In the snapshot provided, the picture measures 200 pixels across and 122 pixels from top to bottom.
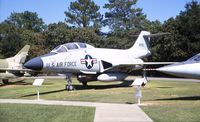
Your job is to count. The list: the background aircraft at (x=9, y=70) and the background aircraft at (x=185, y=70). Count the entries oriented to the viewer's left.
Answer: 2

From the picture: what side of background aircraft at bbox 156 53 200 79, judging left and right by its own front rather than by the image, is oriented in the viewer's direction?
left

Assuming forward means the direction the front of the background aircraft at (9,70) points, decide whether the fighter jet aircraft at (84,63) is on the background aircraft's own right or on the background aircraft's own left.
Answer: on the background aircraft's own left

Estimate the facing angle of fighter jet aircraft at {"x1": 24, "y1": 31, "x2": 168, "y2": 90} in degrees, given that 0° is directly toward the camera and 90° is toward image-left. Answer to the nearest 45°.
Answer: approximately 45°

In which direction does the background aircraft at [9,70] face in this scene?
to the viewer's left
